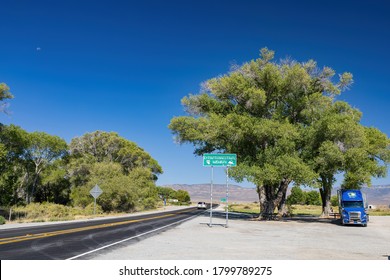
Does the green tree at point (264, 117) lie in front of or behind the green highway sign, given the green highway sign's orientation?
behind

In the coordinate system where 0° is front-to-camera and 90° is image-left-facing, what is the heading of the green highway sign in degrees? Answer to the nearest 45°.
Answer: approximately 0°

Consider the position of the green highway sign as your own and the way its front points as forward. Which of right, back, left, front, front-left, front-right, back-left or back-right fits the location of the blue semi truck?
back-left

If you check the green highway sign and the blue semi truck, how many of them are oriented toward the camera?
2

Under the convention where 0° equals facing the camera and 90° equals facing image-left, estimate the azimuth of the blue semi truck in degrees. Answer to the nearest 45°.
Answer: approximately 0°

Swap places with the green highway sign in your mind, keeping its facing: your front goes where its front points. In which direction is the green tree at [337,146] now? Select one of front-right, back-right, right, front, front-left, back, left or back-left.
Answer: back-left
